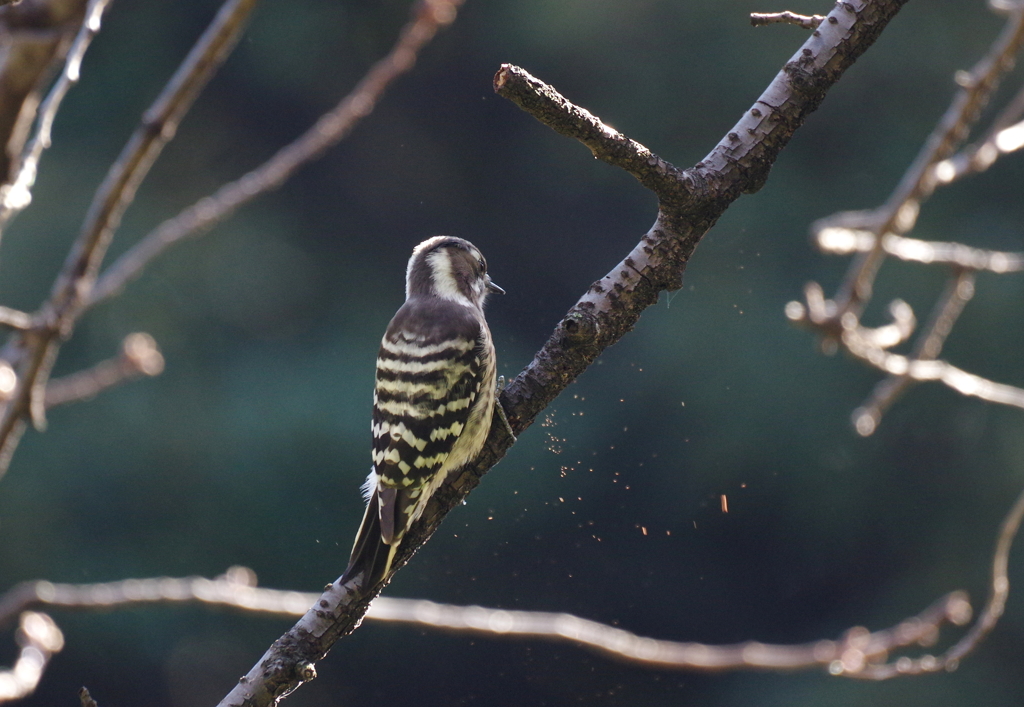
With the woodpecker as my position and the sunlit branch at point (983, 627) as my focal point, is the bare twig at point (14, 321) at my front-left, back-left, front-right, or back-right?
back-right

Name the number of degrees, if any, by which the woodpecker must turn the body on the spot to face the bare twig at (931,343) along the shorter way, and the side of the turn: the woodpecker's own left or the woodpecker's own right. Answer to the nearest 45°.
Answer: approximately 45° to the woodpecker's own right

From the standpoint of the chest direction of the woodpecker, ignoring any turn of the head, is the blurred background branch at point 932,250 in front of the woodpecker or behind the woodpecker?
in front

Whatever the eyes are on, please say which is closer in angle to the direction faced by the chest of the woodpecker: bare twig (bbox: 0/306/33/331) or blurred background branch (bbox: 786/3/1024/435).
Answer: the blurred background branch

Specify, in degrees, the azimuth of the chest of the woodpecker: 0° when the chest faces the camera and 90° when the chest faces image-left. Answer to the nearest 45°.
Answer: approximately 225°

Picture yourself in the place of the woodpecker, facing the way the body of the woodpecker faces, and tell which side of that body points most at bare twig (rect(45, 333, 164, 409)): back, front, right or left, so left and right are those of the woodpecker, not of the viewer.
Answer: left

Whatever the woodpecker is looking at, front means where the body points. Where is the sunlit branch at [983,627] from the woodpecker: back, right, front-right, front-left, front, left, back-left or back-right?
front-right

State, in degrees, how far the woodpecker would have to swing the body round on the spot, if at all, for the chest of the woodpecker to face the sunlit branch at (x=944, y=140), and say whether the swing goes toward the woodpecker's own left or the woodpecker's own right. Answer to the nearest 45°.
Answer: approximately 45° to the woodpecker's own right

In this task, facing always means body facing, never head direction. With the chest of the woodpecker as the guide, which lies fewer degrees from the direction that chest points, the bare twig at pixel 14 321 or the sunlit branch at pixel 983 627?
the sunlit branch
